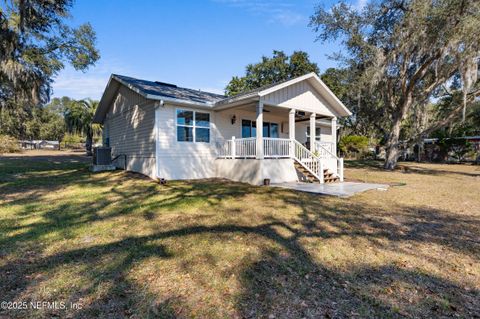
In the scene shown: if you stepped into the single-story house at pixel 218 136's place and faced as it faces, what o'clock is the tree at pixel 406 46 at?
The tree is roughly at 10 o'clock from the single-story house.

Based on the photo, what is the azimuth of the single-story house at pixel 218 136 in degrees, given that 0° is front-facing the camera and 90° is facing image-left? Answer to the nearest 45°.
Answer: approximately 315°

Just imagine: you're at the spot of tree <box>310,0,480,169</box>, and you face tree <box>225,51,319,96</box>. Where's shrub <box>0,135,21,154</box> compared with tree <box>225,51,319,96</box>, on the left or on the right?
left

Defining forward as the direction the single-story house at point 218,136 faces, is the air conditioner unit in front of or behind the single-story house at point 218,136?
behind

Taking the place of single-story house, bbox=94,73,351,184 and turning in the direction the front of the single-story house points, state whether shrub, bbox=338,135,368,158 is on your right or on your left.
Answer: on your left

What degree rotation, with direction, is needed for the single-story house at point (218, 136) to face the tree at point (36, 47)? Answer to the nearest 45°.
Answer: approximately 135° to its right

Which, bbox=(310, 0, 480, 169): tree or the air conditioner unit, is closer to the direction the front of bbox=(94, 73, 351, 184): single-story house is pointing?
the tree
